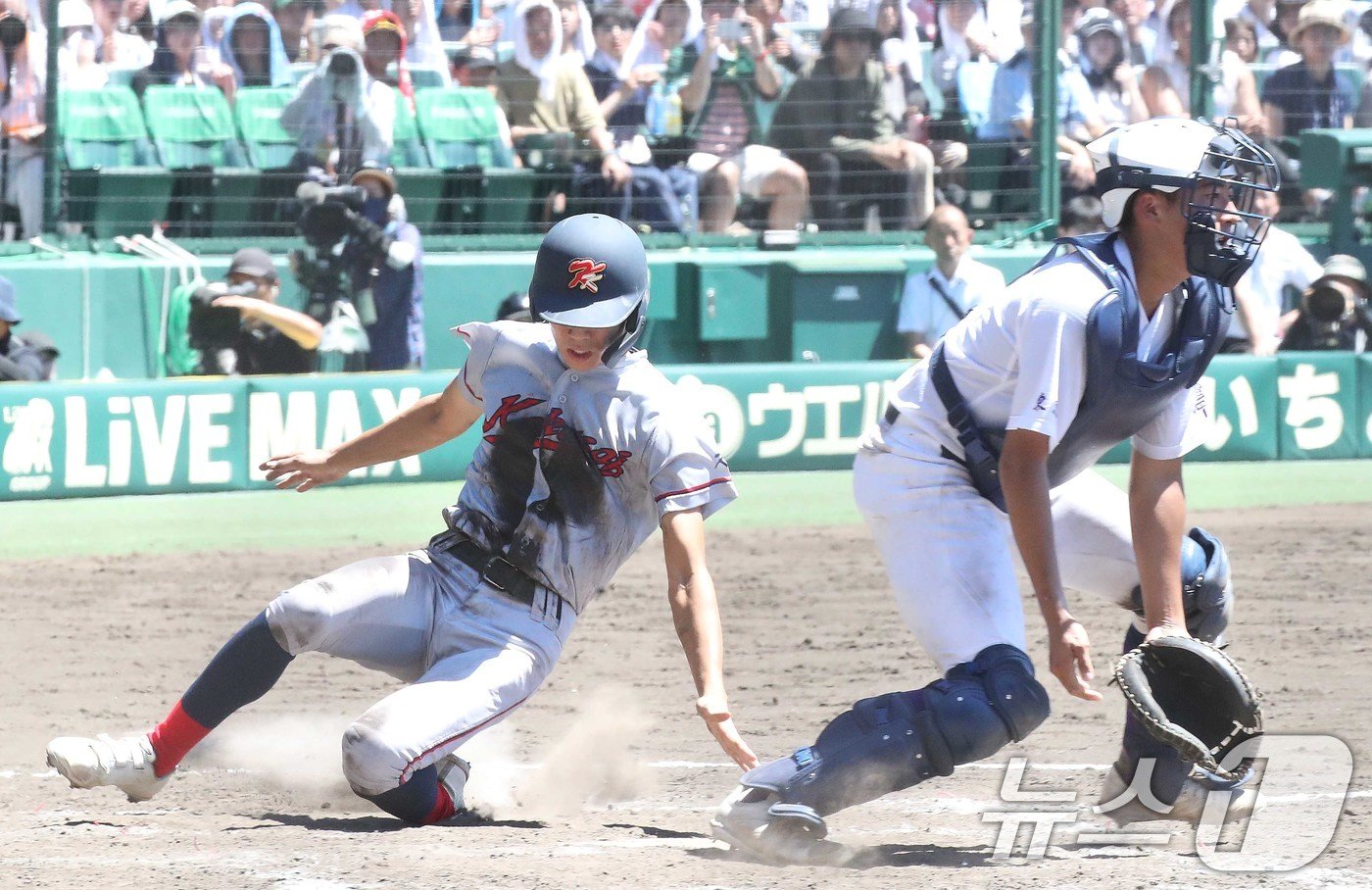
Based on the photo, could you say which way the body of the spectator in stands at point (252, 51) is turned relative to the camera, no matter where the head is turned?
toward the camera

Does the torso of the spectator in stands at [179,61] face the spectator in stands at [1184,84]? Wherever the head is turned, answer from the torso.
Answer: no

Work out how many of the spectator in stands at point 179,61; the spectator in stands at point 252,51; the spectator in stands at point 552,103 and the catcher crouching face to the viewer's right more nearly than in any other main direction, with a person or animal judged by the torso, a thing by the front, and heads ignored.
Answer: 1

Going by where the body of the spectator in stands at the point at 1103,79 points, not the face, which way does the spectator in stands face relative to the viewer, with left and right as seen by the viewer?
facing the viewer

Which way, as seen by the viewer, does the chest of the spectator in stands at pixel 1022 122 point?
toward the camera

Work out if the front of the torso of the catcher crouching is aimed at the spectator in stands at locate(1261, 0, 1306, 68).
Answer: no

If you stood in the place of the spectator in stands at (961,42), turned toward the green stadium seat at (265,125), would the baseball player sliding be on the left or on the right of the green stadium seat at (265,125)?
left

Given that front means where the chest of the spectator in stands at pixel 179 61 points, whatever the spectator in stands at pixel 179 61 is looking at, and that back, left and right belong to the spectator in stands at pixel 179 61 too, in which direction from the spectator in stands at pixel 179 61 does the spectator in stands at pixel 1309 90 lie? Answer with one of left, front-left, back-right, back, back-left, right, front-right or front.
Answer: left

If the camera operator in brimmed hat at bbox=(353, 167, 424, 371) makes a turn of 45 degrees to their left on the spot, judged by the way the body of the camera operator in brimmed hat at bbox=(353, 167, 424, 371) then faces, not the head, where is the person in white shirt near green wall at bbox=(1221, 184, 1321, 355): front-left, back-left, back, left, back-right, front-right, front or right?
back-left

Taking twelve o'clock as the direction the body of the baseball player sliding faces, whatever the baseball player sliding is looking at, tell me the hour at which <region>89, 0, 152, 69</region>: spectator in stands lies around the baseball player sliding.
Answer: The spectator in stands is roughly at 6 o'clock from the baseball player sliding.

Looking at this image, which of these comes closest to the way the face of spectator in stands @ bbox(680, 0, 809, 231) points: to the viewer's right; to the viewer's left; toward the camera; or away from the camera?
toward the camera

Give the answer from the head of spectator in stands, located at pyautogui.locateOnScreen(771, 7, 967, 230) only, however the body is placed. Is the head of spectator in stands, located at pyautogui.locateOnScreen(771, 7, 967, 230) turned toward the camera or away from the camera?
toward the camera
